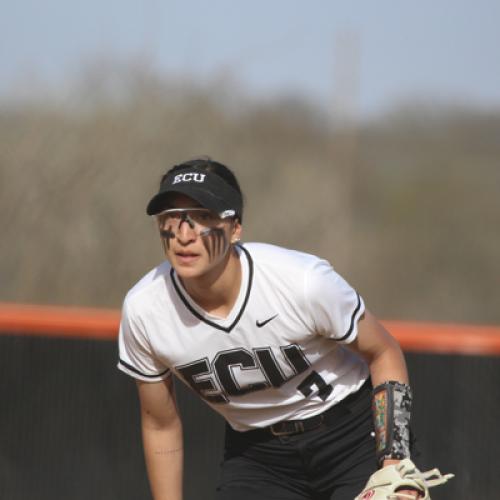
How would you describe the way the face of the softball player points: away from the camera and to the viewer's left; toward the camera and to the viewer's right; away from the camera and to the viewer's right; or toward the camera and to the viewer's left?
toward the camera and to the viewer's left

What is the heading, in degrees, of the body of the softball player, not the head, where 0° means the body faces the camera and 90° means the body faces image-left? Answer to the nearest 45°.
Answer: approximately 45°
